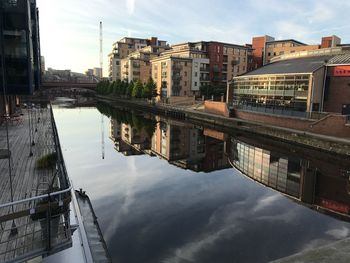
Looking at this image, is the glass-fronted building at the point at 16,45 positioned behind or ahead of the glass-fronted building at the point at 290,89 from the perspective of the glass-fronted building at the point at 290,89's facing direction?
ahead

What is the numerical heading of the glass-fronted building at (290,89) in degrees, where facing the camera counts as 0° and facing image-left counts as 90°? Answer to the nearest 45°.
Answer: approximately 45°

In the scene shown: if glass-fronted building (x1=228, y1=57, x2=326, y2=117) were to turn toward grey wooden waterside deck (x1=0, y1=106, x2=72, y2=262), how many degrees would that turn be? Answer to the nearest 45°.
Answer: approximately 45° to its left

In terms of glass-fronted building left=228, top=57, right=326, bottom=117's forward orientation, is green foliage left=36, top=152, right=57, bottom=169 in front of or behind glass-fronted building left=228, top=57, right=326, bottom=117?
in front
